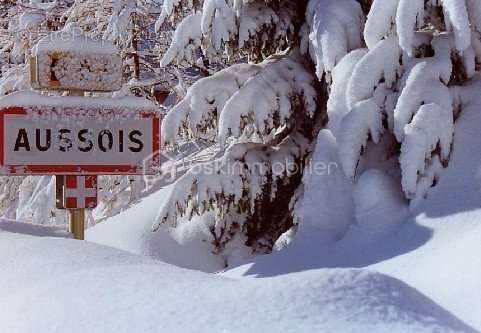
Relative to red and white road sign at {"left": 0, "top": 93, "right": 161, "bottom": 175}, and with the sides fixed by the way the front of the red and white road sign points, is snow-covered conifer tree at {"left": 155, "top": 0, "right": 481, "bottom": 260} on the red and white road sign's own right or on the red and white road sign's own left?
on the red and white road sign's own left

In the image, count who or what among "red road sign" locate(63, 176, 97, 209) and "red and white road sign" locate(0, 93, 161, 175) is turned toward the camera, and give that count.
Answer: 2

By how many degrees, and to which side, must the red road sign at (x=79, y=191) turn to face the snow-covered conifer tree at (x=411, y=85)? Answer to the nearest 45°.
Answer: approximately 90° to its left

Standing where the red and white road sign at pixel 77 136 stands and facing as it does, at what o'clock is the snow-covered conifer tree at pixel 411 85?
The snow-covered conifer tree is roughly at 9 o'clock from the red and white road sign.

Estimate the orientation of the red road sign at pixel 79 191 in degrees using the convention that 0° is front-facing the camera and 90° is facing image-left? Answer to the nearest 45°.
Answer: approximately 0°

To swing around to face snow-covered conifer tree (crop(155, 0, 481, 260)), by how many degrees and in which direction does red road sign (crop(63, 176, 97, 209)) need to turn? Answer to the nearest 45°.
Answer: approximately 135° to its left
